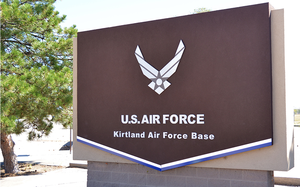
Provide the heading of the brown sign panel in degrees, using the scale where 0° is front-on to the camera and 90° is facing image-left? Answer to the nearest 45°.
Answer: approximately 45°

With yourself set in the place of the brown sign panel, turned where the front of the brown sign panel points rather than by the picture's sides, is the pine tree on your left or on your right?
on your right
